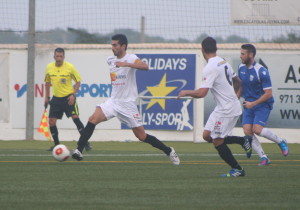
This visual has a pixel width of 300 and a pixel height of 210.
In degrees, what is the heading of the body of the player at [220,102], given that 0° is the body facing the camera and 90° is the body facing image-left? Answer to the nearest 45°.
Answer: approximately 135°

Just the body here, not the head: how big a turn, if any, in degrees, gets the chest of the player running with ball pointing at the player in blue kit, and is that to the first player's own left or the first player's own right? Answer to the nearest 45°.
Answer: approximately 135° to the first player's own left

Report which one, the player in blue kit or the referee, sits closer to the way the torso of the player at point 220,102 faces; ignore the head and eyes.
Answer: the referee

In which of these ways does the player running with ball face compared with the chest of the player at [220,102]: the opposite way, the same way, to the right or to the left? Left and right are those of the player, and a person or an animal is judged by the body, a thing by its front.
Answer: to the left

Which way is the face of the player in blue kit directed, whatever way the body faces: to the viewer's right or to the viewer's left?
to the viewer's left

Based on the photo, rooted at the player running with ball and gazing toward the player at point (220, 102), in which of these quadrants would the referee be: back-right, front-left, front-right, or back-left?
back-left

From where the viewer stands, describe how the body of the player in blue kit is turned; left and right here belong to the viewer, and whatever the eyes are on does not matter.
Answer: facing the viewer and to the left of the viewer

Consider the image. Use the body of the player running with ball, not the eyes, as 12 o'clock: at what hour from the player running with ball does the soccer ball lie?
The soccer ball is roughly at 1 o'clock from the player running with ball.

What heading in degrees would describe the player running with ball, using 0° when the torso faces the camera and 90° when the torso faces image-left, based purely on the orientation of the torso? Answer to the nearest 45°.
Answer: approximately 45°

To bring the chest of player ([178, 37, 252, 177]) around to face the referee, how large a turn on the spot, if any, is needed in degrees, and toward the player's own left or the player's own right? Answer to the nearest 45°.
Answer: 0° — they already face them

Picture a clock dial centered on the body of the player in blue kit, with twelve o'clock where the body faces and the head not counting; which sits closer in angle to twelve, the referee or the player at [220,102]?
the player

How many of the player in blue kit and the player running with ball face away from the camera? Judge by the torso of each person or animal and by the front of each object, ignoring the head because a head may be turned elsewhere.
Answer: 0

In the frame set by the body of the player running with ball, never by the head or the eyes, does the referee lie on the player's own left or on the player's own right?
on the player's own right

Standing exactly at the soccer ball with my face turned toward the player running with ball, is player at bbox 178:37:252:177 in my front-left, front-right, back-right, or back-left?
front-right

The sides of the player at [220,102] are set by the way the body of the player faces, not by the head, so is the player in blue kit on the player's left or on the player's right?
on the player's right

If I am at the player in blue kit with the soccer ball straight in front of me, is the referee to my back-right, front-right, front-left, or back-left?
front-right

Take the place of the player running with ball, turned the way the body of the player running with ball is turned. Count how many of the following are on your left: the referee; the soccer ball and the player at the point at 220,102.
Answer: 1

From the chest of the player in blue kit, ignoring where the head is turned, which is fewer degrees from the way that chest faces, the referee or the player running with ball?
the player running with ball

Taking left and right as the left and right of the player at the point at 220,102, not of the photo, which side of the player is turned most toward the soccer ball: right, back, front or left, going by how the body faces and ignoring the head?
front

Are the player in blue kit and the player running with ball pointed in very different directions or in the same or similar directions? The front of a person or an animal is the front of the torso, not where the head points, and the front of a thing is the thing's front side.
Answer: same or similar directions

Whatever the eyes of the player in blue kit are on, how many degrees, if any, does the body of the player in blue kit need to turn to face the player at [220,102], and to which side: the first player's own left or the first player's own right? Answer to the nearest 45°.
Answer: approximately 45° to the first player's own left
